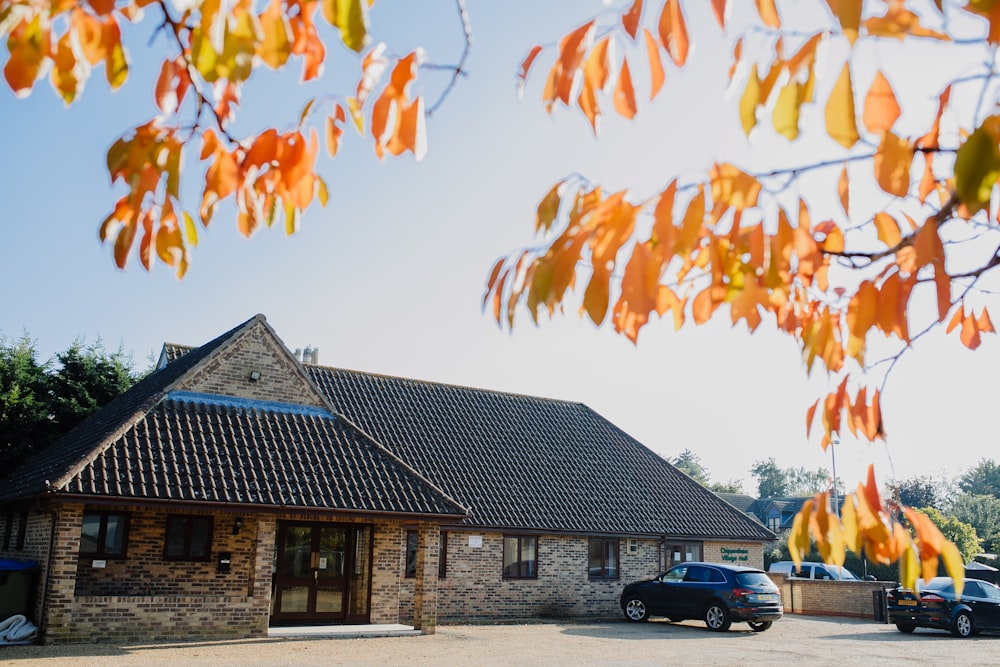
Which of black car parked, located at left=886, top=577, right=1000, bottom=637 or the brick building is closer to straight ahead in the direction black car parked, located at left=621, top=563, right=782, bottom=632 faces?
the brick building

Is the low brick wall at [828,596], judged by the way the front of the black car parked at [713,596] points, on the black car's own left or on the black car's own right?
on the black car's own right

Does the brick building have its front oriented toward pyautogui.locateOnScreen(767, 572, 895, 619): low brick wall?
no

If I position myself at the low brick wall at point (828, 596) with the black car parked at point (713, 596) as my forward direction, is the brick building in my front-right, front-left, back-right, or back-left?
front-right

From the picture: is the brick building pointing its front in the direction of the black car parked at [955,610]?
no

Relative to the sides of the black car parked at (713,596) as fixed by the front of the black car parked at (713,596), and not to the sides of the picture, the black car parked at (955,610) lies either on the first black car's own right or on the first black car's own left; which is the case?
on the first black car's own right

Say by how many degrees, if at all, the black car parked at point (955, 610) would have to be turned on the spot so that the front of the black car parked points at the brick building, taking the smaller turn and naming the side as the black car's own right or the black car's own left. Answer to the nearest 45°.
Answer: approximately 180°

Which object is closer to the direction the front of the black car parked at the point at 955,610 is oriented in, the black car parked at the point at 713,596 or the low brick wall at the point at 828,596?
the low brick wall

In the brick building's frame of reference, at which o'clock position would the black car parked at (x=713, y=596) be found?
The black car parked is roughly at 10 o'clock from the brick building.

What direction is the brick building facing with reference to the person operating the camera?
facing the viewer and to the right of the viewer

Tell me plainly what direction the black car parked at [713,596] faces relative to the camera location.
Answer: facing away from the viewer and to the left of the viewer
